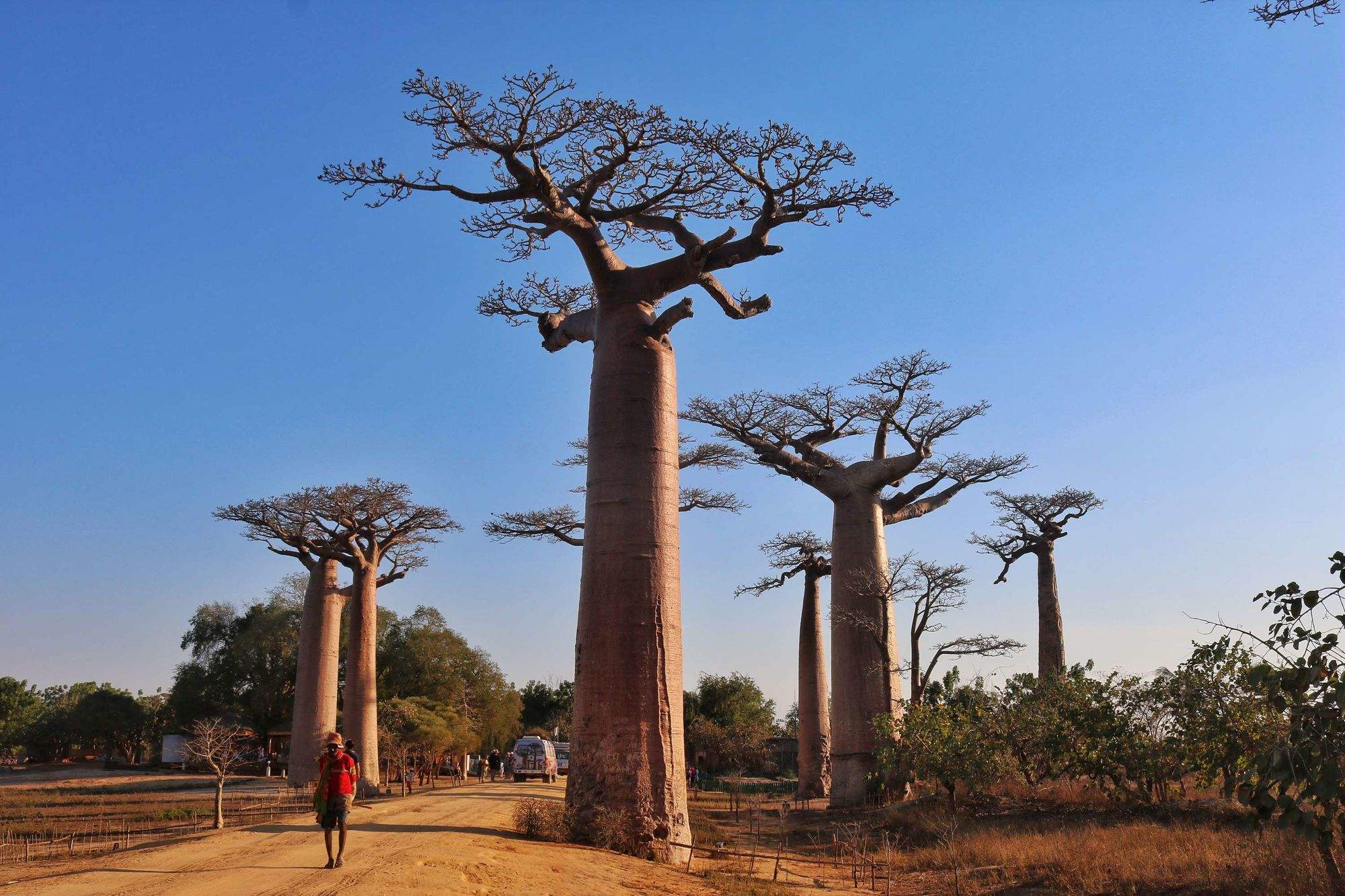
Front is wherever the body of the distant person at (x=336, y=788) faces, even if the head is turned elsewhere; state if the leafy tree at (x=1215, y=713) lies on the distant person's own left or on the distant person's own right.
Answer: on the distant person's own left

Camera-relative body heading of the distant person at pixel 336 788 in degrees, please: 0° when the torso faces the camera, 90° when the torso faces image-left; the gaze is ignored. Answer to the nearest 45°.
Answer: approximately 0°

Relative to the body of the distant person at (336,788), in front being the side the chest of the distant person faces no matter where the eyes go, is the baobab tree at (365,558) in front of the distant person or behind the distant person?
behind

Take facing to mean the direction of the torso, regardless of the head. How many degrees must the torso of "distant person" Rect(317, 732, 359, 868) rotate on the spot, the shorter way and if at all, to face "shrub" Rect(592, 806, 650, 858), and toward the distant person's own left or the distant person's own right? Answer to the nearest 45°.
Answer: approximately 135° to the distant person's own left

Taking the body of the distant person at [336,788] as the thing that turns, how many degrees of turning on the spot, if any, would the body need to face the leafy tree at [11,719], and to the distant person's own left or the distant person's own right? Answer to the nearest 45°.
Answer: approximately 180°

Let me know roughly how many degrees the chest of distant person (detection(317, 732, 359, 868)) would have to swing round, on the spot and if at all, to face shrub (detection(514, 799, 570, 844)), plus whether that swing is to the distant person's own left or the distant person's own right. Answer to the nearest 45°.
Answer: approximately 135° to the distant person's own left

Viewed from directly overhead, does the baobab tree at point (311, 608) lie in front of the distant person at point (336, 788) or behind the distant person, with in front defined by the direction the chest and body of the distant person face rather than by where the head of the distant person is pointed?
behind
